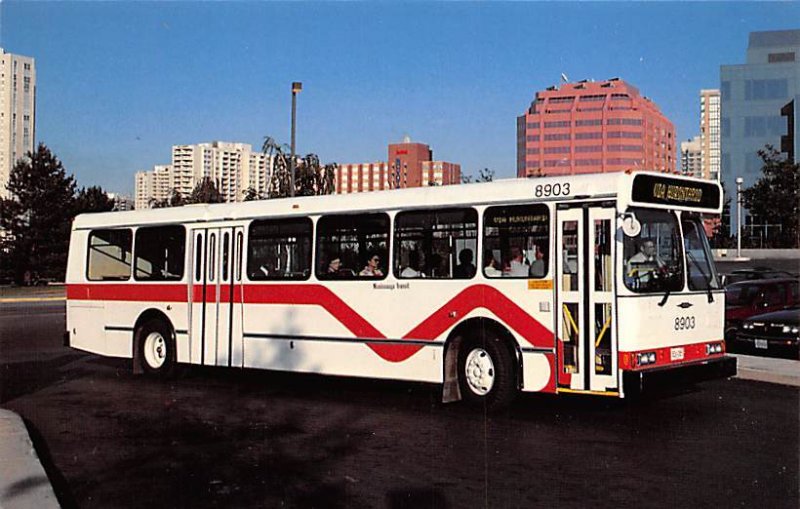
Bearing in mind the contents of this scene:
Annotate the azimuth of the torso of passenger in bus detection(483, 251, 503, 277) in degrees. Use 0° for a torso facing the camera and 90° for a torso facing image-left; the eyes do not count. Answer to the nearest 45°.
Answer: approximately 315°

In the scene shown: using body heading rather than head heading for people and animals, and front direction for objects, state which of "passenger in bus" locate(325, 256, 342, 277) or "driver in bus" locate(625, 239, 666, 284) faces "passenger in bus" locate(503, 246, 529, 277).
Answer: "passenger in bus" locate(325, 256, 342, 277)

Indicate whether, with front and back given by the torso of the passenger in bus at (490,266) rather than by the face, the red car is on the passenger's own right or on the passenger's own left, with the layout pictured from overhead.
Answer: on the passenger's own left

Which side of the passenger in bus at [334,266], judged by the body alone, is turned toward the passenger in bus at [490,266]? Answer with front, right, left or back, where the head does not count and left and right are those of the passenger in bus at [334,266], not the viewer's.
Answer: front

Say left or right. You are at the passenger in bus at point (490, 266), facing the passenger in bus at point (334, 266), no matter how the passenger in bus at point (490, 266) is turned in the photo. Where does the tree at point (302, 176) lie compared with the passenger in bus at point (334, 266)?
right

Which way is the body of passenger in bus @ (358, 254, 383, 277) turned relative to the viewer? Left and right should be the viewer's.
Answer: facing the viewer and to the right of the viewer

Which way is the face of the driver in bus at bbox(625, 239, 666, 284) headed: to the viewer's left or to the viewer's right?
to the viewer's right

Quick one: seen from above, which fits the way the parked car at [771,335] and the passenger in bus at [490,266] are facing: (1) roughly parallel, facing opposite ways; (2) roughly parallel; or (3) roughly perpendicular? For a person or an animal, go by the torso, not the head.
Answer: roughly perpendicular

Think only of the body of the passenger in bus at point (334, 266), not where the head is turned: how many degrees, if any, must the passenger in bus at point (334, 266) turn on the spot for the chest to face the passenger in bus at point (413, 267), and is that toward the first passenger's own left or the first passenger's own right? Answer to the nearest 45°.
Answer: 0° — they already face them

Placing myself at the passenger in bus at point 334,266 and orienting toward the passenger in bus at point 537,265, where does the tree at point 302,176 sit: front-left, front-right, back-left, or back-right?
back-left

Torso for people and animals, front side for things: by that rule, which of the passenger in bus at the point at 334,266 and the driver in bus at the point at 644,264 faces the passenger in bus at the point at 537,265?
the passenger in bus at the point at 334,266

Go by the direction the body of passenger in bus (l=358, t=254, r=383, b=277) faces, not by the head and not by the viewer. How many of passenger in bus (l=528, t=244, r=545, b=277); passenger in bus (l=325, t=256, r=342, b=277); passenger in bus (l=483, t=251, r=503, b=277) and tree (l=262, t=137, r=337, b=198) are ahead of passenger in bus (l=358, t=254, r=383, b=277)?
2
